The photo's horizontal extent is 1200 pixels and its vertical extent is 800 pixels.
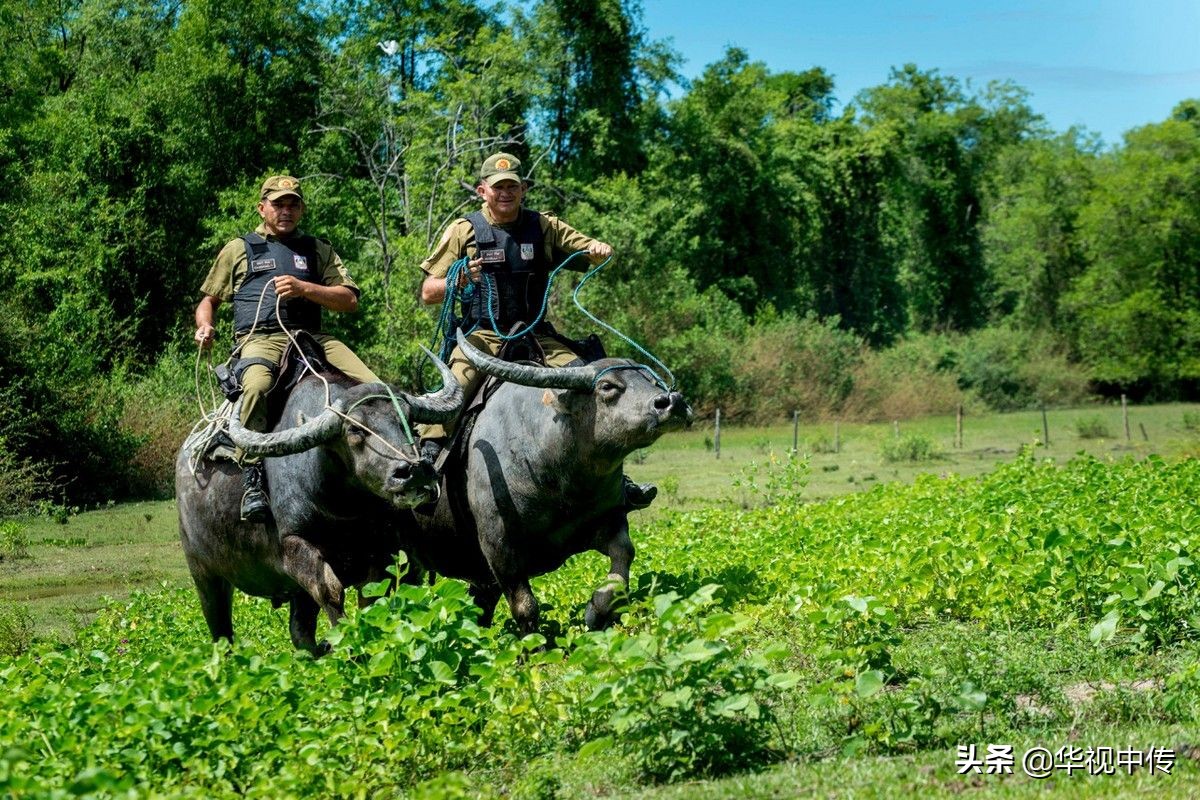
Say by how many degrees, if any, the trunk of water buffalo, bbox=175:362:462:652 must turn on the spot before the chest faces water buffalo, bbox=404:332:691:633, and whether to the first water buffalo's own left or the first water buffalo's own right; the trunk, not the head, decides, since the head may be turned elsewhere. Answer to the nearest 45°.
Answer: approximately 45° to the first water buffalo's own left

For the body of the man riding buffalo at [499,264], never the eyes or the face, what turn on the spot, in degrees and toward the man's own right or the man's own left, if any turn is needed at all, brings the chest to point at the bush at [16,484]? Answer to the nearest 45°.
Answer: approximately 135° to the man's own right

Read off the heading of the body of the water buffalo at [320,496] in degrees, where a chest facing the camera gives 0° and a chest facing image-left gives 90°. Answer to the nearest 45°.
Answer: approximately 315°

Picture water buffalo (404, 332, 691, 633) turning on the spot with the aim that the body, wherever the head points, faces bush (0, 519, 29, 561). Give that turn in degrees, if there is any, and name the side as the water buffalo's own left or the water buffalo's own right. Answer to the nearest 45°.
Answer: approximately 180°

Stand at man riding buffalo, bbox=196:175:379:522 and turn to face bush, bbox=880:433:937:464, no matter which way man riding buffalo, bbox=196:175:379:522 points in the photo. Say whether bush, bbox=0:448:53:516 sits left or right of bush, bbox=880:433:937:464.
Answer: left

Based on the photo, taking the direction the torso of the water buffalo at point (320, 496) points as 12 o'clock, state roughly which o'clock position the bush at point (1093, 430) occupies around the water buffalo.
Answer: The bush is roughly at 9 o'clock from the water buffalo.

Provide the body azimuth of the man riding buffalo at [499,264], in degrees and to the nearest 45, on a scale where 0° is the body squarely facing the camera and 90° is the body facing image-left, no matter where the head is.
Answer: approximately 0°

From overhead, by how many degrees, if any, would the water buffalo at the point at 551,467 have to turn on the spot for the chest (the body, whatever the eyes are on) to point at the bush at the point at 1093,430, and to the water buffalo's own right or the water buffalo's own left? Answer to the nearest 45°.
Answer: approximately 90° to the water buffalo's own left
